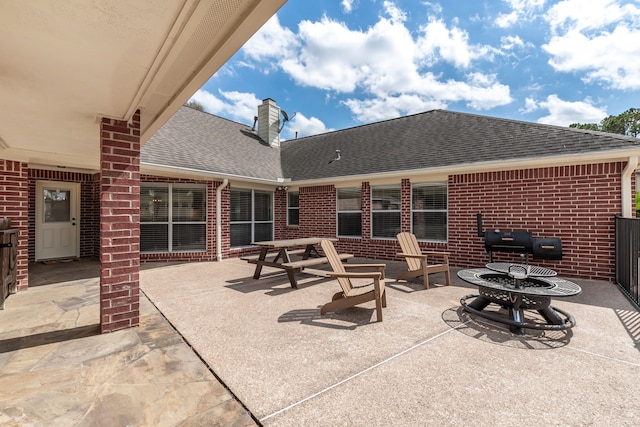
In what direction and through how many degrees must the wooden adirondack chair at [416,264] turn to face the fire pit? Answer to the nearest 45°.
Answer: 0° — it already faces it

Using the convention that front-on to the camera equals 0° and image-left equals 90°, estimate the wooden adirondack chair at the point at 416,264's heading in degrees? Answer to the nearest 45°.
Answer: approximately 315°

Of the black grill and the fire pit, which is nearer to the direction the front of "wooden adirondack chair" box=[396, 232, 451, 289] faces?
the fire pit

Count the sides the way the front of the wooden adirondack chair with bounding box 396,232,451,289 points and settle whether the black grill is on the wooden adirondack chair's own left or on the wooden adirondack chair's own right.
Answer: on the wooden adirondack chair's own left
